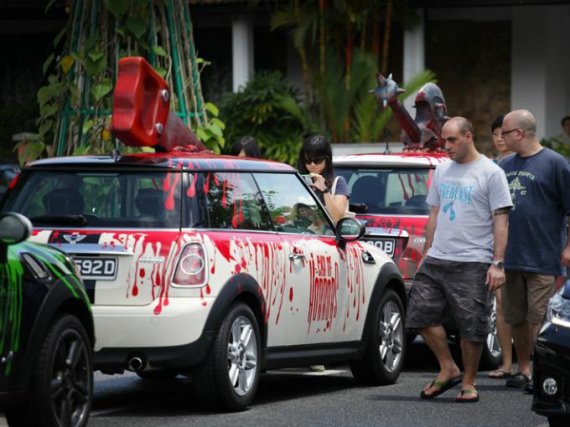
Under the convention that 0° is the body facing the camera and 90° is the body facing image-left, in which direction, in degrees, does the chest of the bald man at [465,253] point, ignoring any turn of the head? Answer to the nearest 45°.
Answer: approximately 45°

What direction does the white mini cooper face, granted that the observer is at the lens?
facing away from the viewer and to the right of the viewer

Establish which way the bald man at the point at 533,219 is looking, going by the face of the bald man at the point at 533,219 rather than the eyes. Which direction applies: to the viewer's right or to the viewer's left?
to the viewer's left

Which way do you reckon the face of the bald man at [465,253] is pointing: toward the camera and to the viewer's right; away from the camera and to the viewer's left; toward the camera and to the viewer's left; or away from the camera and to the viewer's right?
toward the camera and to the viewer's left

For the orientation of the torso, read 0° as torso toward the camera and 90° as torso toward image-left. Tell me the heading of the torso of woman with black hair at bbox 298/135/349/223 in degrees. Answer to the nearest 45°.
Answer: approximately 45°
